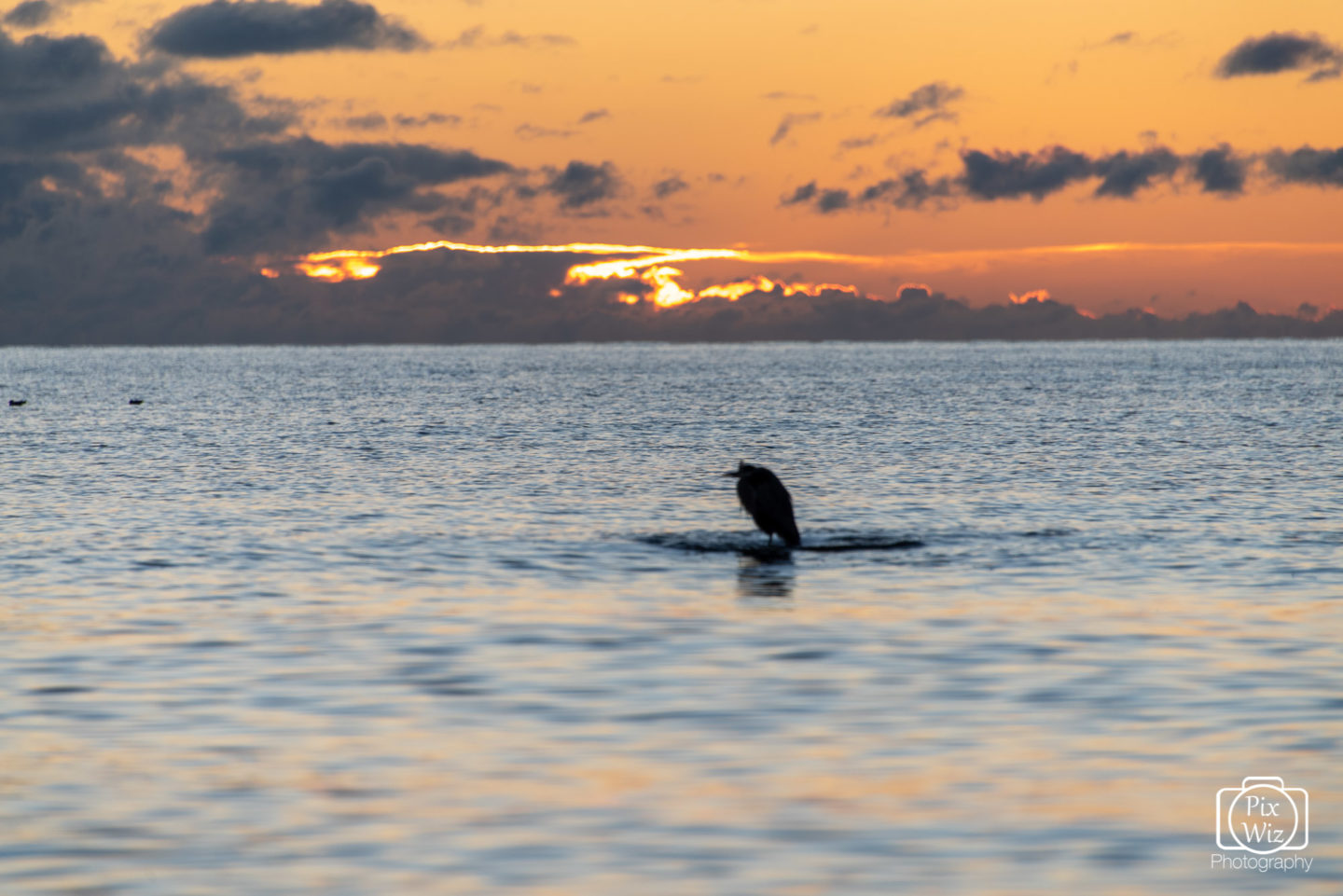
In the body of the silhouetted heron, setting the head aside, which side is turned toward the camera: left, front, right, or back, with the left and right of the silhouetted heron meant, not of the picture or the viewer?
left
